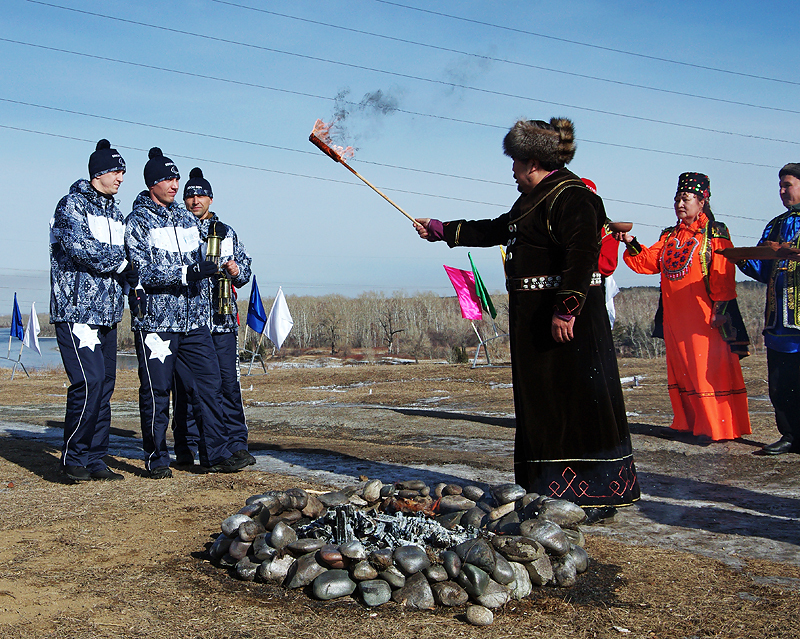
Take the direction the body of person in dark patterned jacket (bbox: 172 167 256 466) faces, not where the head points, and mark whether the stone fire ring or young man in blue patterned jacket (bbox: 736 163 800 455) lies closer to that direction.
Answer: the stone fire ring

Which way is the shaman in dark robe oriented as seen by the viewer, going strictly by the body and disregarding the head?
to the viewer's left

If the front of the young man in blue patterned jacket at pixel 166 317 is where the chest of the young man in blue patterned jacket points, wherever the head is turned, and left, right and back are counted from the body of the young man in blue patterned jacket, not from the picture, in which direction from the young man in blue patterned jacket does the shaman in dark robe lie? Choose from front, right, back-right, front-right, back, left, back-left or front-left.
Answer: front

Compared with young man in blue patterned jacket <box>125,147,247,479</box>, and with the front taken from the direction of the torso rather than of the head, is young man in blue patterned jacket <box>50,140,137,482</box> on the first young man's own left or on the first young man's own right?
on the first young man's own right

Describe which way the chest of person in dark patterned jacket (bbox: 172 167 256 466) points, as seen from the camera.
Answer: toward the camera

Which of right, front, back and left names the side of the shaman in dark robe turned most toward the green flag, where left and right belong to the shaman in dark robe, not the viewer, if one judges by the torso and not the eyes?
right

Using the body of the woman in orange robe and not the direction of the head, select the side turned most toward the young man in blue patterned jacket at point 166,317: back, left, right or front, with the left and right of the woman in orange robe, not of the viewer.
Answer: front

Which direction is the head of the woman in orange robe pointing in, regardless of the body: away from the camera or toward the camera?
toward the camera

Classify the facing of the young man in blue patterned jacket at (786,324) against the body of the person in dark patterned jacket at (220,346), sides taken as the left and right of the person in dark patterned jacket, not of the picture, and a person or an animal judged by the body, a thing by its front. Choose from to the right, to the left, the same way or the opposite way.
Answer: to the right

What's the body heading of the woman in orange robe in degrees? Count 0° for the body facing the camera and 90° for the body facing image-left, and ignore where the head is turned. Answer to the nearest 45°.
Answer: approximately 45°

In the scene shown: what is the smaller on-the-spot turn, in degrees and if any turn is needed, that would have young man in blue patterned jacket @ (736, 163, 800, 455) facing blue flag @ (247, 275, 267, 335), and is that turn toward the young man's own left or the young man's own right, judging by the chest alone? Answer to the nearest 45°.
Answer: approximately 90° to the young man's own right

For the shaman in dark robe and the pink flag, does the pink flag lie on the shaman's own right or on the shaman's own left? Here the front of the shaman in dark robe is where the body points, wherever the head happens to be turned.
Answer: on the shaman's own right

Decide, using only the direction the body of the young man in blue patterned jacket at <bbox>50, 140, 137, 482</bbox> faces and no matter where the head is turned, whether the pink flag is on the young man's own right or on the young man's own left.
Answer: on the young man's own left

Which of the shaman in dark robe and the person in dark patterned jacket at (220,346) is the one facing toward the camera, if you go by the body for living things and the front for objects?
the person in dark patterned jacket

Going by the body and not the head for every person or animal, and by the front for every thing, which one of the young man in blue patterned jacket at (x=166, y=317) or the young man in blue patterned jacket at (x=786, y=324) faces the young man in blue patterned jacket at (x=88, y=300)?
the young man in blue patterned jacket at (x=786, y=324)

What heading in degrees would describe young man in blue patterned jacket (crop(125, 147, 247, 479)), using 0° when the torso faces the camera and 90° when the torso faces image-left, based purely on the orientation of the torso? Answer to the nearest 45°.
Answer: approximately 315°

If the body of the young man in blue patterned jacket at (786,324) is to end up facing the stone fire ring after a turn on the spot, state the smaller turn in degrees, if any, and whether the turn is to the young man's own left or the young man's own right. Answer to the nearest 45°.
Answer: approximately 45° to the young man's own left

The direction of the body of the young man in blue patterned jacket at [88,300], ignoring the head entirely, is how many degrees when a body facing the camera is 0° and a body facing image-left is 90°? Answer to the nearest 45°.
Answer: approximately 315°

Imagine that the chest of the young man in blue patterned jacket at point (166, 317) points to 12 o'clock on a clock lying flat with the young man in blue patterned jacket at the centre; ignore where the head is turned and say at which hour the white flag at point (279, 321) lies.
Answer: The white flag is roughly at 8 o'clock from the young man in blue patterned jacket.

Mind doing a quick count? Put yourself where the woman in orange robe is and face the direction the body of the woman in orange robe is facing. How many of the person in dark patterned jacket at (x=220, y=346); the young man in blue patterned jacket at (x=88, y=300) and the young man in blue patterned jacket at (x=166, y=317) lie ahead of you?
3

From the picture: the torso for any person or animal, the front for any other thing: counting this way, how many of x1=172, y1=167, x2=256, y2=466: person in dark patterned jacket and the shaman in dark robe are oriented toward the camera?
1

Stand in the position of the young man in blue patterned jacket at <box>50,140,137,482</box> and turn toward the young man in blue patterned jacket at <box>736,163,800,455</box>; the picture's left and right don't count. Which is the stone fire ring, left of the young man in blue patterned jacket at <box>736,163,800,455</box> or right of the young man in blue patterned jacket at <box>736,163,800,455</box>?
right

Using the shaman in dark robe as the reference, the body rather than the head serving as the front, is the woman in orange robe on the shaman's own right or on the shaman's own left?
on the shaman's own right

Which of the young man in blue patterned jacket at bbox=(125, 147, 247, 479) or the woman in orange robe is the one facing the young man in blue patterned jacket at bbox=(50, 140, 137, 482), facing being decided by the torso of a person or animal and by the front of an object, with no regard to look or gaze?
the woman in orange robe

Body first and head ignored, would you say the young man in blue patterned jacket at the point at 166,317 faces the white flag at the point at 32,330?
no
